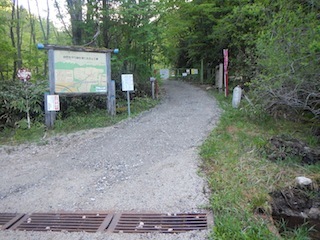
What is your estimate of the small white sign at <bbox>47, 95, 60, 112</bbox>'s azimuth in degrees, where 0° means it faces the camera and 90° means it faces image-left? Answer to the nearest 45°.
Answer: approximately 0°

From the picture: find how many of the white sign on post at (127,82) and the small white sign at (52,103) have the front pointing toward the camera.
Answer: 2

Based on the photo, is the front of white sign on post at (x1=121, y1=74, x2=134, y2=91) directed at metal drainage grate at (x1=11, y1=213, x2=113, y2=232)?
yes

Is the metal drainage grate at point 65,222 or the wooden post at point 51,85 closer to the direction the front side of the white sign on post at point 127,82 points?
the metal drainage grate

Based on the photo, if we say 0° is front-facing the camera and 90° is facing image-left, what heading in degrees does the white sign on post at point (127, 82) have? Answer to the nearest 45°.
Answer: approximately 0°

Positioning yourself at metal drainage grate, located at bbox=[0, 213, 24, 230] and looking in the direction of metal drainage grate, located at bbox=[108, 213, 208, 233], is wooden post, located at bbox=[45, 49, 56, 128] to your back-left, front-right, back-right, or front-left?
back-left
